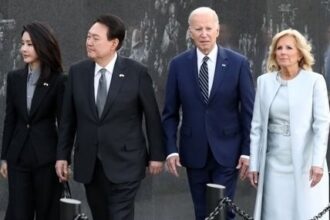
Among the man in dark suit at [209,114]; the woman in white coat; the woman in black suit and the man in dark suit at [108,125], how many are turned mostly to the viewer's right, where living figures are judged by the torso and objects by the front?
0

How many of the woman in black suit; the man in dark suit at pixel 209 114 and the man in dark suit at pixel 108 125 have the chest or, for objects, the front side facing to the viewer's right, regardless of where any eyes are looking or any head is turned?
0

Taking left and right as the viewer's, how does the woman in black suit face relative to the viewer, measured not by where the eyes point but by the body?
facing the viewer and to the left of the viewer

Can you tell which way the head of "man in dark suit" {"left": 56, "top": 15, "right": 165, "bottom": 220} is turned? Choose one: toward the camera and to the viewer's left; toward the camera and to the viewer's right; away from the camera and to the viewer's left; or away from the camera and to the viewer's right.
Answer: toward the camera and to the viewer's left

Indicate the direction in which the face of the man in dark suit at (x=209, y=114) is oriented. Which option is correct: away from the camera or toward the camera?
toward the camera

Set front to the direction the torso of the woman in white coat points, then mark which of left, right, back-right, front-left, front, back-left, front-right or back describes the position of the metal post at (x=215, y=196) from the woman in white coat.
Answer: front

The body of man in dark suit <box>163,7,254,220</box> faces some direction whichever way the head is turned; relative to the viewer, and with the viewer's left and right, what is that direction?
facing the viewer

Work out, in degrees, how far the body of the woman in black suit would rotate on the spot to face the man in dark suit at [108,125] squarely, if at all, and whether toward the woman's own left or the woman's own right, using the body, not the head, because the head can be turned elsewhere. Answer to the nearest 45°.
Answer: approximately 90° to the woman's own left

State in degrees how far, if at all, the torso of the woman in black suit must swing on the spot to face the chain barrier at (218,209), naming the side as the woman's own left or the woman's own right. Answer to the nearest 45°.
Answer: approximately 90° to the woman's own left

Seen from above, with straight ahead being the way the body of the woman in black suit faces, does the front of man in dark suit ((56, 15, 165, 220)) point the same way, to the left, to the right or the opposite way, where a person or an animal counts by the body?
the same way
